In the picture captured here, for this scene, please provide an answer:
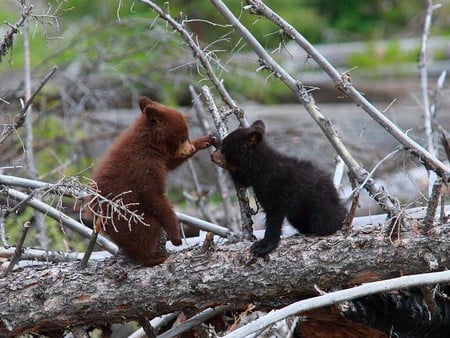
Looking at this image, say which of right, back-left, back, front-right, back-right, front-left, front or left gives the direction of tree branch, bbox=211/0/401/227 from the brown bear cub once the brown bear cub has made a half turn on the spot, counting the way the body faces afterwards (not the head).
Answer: back

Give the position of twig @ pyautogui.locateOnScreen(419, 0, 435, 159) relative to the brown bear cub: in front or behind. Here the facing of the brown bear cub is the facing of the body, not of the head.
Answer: in front

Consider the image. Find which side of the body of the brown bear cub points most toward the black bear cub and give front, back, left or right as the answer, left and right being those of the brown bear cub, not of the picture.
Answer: front

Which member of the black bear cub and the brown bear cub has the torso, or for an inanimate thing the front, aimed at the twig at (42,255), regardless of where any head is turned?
the black bear cub

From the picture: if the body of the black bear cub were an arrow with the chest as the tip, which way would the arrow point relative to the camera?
to the viewer's left

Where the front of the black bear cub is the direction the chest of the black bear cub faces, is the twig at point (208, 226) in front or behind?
in front

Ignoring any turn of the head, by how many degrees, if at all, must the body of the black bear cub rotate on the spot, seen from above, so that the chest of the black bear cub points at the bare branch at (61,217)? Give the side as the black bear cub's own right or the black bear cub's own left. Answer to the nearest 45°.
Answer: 0° — it already faces it

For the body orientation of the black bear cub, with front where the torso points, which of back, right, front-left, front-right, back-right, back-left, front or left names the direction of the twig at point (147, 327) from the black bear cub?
front-left

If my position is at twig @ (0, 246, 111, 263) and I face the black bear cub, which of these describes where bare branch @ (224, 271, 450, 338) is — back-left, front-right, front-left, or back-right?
front-right

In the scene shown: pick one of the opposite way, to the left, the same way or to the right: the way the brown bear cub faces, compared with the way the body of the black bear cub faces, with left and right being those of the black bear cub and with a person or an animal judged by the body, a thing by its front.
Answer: the opposite way

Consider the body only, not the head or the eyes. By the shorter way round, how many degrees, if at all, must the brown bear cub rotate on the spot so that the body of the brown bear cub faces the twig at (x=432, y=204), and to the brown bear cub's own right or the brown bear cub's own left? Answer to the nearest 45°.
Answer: approximately 45° to the brown bear cub's own right

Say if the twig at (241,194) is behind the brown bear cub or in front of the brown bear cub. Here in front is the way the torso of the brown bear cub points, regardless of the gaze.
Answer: in front

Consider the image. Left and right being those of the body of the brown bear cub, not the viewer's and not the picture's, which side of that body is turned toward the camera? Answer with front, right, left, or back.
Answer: right
